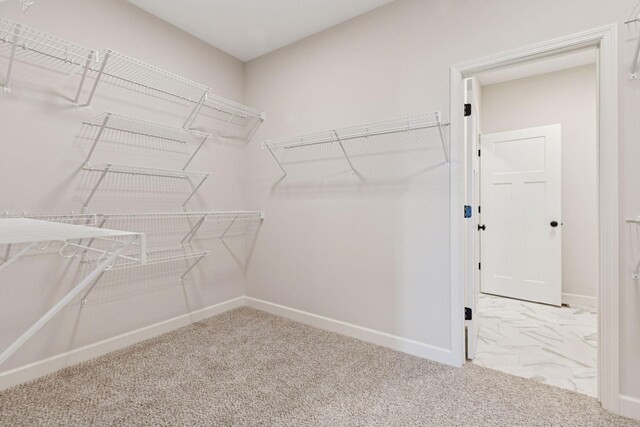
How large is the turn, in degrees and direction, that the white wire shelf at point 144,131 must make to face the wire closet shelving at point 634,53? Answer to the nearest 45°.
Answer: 0° — it already faces it

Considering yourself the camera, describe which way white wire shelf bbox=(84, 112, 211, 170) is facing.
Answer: facing the viewer and to the right of the viewer

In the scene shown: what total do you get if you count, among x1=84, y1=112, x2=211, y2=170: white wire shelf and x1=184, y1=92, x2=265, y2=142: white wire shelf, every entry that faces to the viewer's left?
0

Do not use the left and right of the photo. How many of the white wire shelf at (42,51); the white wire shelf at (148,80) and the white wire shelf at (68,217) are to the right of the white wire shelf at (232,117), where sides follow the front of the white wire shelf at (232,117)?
3

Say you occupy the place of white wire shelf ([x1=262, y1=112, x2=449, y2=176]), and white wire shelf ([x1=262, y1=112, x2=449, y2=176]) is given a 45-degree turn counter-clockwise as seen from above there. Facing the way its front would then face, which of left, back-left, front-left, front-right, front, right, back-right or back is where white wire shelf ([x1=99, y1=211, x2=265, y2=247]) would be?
right

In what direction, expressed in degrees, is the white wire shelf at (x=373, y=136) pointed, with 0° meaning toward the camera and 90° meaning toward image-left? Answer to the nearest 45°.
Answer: approximately 45°

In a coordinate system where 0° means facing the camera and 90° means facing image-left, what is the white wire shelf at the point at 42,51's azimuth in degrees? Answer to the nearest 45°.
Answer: approximately 315°

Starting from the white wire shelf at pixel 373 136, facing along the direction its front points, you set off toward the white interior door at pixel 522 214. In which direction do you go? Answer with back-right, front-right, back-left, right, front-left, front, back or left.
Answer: back

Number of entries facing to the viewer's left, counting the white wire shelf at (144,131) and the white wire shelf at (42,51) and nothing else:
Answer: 0

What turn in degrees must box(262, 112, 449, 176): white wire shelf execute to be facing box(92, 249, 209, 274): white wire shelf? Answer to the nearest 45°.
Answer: approximately 45° to its right

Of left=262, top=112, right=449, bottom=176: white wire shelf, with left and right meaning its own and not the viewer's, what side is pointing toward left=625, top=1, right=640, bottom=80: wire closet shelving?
left

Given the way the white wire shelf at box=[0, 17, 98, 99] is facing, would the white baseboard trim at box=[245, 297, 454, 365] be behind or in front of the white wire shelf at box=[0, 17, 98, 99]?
in front
